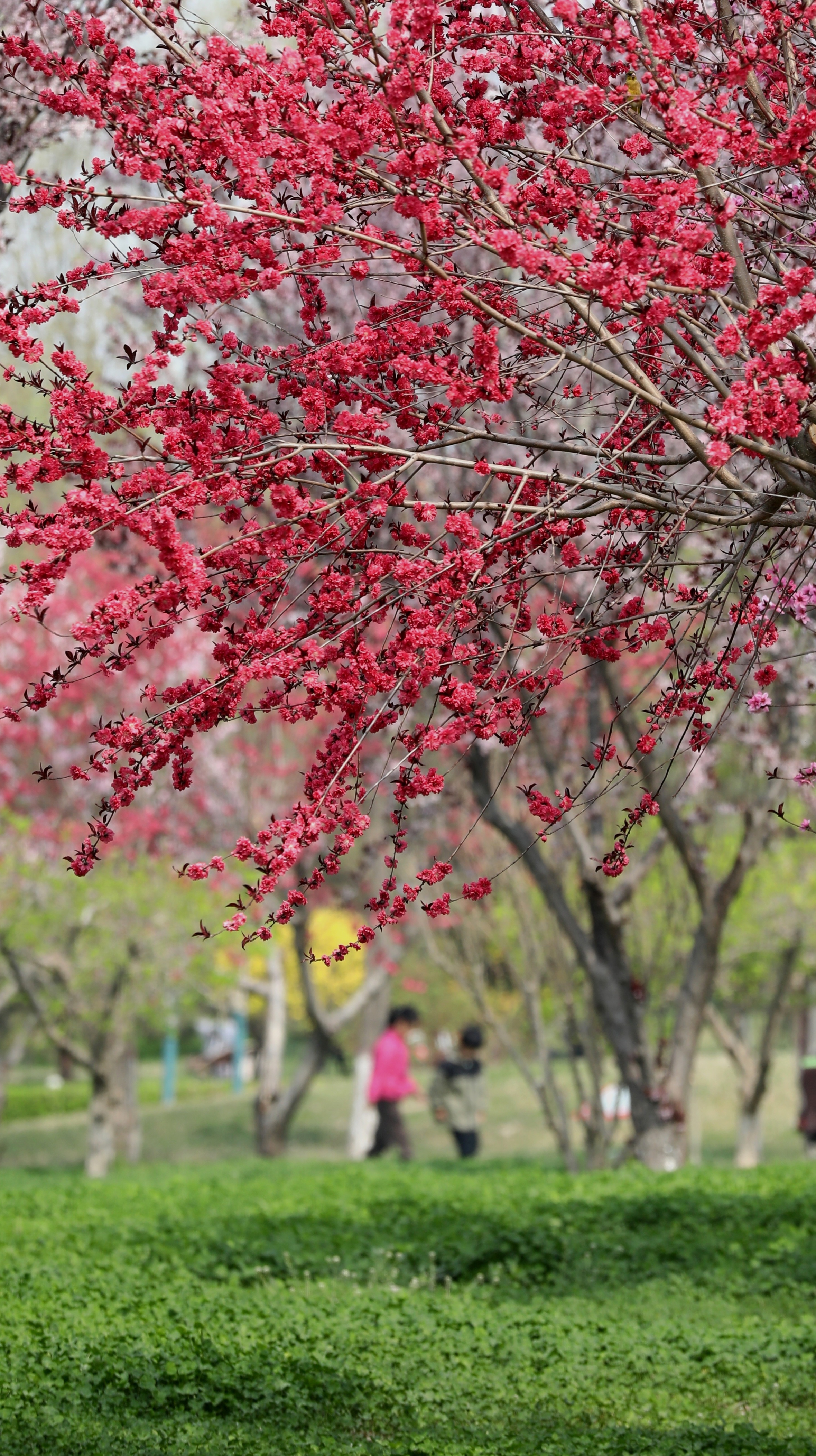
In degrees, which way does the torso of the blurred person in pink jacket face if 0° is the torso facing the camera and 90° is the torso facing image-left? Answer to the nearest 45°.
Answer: approximately 270°

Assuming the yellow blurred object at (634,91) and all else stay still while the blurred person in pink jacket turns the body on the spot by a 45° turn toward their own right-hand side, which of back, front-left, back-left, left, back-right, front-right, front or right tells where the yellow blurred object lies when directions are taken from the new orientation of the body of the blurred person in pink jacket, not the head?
front-right

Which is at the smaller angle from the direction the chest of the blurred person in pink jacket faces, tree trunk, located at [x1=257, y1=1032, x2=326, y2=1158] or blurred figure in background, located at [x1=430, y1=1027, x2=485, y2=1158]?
the blurred figure in background

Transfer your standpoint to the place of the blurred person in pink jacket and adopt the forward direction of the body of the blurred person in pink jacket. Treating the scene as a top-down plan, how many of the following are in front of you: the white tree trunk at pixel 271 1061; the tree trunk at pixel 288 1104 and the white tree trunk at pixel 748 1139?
1

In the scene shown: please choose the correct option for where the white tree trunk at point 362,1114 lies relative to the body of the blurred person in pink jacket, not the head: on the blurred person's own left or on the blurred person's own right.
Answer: on the blurred person's own left

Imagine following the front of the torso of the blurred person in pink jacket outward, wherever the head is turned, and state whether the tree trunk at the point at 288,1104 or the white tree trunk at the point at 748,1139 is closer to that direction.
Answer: the white tree trunk

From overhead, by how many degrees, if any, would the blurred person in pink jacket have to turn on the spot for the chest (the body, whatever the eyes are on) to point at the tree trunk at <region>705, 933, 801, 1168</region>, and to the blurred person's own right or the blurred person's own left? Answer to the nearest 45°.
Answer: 0° — they already face it

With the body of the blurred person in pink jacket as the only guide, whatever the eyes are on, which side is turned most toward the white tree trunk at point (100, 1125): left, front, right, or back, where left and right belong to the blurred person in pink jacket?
back

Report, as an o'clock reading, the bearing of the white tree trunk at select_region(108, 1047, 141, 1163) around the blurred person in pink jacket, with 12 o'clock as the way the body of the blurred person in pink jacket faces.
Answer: The white tree trunk is roughly at 7 o'clock from the blurred person in pink jacket.

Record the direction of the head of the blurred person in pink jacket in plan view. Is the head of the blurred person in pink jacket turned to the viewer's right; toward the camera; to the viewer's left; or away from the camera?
to the viewer's right

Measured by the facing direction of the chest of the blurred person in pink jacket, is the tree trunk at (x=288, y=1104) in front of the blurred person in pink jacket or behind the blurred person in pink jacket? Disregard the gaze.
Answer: behind
